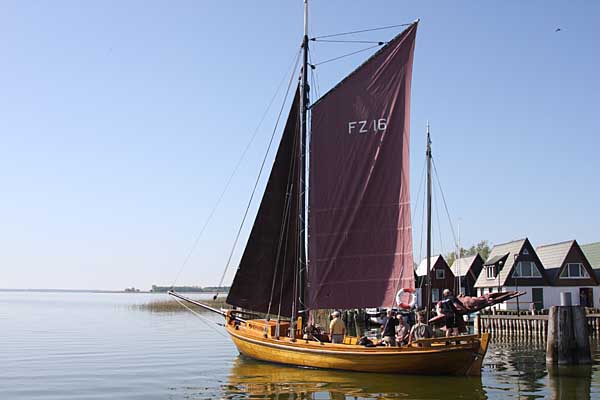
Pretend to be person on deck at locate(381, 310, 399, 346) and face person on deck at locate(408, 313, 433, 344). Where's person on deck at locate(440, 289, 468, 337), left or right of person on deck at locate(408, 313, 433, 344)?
left

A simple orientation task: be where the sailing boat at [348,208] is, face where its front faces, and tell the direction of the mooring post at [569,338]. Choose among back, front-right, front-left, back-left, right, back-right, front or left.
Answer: back-right

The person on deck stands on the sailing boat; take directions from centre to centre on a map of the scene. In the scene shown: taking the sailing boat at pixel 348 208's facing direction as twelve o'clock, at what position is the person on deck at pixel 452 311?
The person on deck is roughly at 5 o'clock from the sailing boat.

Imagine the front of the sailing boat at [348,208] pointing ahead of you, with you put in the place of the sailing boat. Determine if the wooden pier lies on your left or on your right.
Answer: on your right

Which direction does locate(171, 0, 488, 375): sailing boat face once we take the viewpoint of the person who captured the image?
facing away from the viewer and to the left of the viewer
